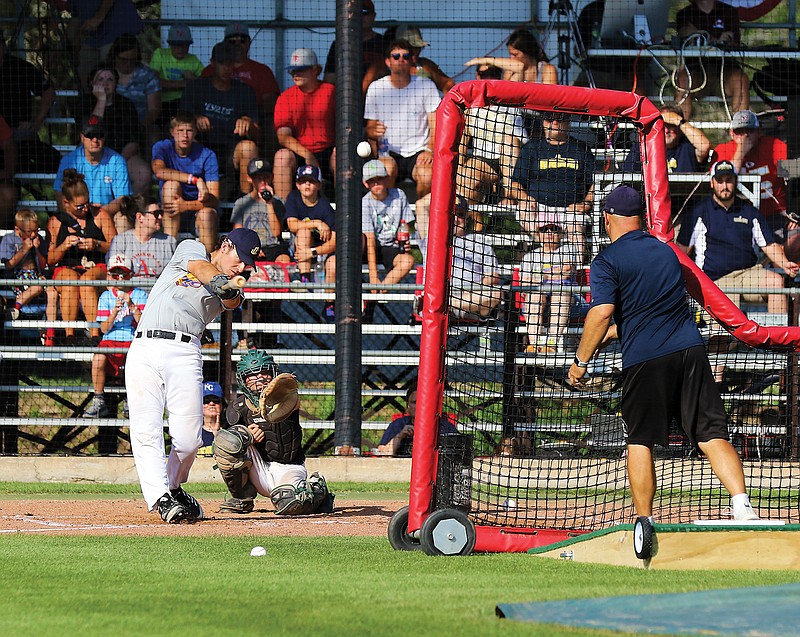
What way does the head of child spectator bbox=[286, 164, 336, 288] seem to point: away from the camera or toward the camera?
toward the camera

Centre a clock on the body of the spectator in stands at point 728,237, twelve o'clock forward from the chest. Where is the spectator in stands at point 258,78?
the spectator in stands at point 258,78 is roughly at 3 o'clock from the spectator in stands at point 728,237.

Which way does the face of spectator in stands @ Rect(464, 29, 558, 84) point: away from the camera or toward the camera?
toward the camera

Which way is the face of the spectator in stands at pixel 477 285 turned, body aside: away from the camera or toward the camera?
toward the camera

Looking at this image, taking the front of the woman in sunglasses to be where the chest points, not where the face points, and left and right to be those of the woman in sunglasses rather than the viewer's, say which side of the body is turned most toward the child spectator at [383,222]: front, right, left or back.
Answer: left

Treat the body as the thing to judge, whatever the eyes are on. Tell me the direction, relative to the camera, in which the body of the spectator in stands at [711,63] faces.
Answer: toward the camera

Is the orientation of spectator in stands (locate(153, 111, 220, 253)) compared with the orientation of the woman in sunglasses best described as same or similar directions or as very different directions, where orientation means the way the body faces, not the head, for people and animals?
same or similar directions

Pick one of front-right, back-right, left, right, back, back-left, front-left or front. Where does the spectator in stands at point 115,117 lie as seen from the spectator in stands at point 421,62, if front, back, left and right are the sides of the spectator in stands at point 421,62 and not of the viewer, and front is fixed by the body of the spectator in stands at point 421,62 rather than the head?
right

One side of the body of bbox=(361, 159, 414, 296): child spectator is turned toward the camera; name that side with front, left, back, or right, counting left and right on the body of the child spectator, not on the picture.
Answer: front

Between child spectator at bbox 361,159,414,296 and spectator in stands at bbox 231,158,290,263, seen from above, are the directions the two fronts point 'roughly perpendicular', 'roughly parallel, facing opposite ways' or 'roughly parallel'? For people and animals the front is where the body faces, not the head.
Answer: roughly parallel

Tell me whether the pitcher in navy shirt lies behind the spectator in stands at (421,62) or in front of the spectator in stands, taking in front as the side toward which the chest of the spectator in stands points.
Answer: in front

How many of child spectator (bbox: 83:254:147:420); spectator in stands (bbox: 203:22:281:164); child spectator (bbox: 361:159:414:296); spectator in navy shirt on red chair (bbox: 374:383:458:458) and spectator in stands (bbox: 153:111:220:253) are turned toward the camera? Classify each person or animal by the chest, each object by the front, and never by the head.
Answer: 5

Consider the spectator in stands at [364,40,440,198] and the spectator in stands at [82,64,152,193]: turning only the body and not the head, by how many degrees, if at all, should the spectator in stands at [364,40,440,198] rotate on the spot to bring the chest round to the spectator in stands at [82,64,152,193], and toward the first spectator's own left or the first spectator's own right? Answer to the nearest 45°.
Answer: approximately 90° to the first spectator's own right

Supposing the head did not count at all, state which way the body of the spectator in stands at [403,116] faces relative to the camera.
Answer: toward the camera

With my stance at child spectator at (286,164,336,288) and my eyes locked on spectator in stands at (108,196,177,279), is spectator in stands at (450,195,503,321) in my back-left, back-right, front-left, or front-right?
back-left
